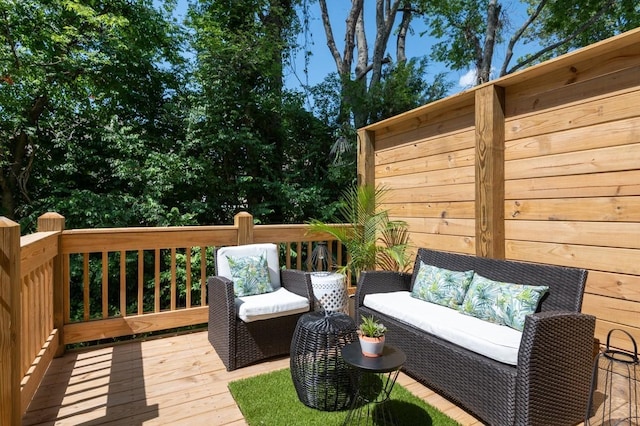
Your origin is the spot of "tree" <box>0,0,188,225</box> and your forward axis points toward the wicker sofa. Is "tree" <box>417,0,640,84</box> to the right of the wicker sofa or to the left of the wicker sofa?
left

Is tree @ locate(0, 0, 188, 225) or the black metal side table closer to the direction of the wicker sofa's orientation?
the black metal side table

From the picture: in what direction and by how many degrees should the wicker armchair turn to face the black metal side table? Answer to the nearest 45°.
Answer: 0° — it already faces it

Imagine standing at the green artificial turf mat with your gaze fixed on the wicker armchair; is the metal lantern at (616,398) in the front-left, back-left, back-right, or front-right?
back-right

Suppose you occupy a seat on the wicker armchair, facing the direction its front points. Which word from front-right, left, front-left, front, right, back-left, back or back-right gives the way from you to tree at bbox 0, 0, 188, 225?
back

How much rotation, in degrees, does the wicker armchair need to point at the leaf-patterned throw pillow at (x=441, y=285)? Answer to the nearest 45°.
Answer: approximately 45° to its left

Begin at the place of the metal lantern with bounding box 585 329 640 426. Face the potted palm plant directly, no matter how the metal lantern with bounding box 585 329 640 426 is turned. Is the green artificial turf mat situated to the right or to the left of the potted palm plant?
left

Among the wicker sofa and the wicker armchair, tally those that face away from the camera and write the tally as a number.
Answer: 0

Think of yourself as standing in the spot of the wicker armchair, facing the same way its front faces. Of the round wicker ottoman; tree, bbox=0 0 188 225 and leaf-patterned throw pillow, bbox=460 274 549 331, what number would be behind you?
1

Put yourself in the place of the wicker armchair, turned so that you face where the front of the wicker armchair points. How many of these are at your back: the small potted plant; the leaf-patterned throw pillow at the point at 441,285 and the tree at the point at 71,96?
1

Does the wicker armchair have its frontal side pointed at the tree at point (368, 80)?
no

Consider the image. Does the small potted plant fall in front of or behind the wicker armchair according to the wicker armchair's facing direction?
in front

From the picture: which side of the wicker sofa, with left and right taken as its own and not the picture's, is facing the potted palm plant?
right

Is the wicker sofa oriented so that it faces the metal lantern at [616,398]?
no

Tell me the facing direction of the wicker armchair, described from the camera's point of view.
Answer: facing the viewer and to the right of the viewer

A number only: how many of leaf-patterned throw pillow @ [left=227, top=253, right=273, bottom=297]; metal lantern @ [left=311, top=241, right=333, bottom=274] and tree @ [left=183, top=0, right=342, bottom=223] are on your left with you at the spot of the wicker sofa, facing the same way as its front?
0

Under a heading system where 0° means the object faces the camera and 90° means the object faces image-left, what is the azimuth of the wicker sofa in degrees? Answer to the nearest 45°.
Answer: approximately 45°

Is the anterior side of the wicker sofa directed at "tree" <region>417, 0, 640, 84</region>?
no

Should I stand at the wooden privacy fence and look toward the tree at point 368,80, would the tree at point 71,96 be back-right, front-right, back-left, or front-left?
front-left
